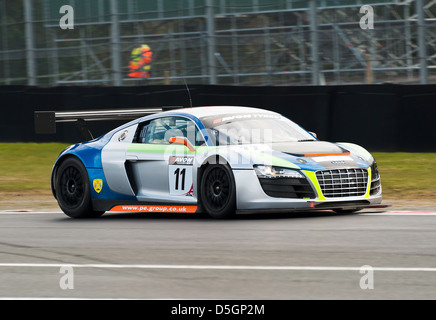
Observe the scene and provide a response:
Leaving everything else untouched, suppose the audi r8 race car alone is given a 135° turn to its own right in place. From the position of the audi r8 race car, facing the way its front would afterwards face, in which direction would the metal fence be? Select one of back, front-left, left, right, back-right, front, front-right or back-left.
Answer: right

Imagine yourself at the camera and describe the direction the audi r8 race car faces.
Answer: facing the viewer and to the right of the viewer

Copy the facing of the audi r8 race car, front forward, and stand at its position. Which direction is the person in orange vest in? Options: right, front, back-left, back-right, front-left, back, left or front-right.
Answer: back-left

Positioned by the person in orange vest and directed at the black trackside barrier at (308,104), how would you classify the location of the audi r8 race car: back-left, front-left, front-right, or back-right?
front-right
